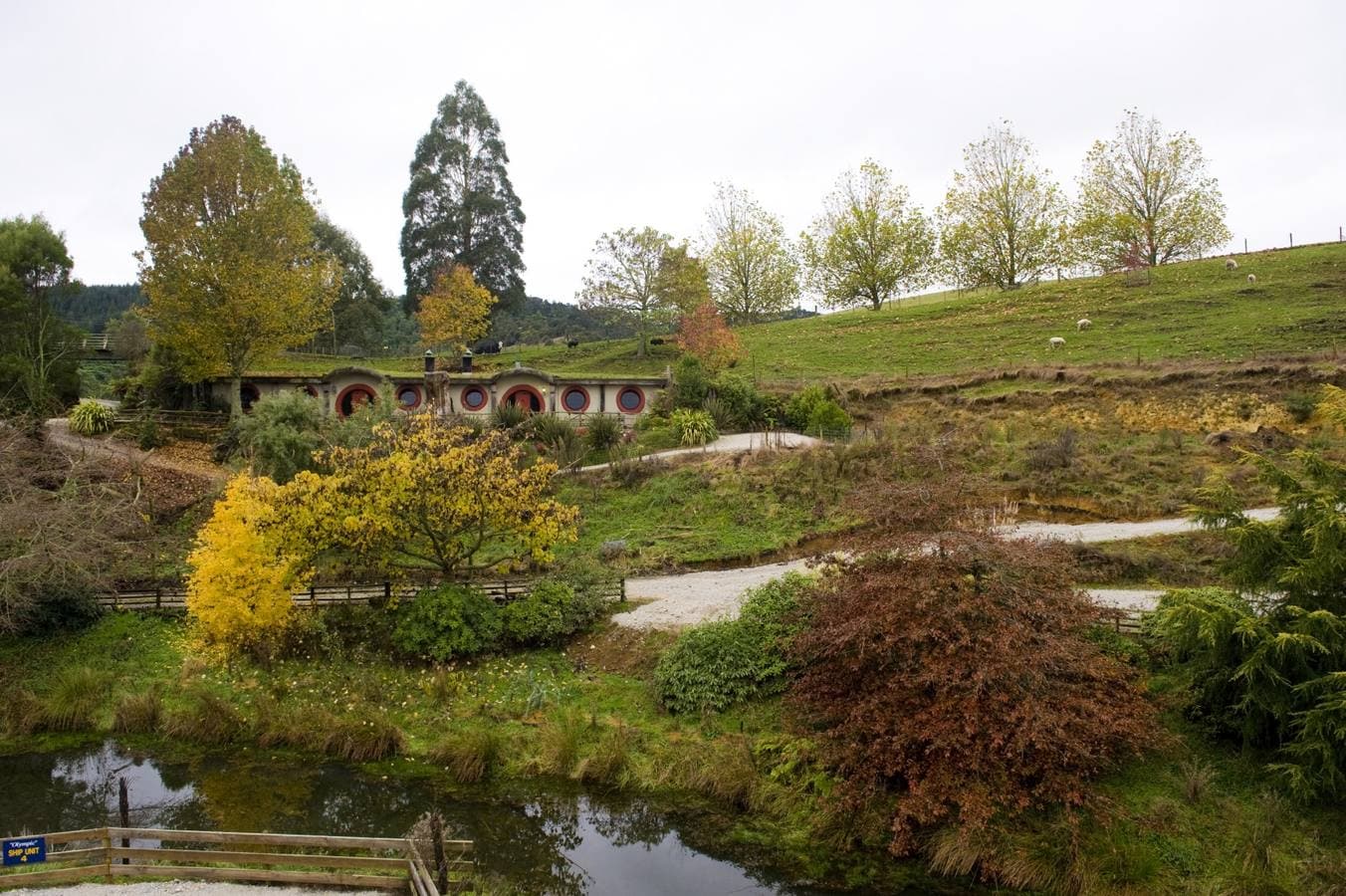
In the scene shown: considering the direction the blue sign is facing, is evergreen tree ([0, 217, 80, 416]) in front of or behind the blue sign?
behind

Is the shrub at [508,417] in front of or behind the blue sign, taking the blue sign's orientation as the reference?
behind

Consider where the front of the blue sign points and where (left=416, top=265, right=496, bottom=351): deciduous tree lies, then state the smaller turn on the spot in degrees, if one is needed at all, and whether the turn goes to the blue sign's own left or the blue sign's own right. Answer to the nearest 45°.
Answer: approximately 135° to the blue sign's own left

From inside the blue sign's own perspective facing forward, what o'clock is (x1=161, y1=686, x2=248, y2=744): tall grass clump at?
The tall grass clump is roughly at 7 o'clock from the blue sign.

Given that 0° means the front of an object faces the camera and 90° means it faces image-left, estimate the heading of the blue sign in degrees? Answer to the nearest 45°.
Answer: approximately 0°

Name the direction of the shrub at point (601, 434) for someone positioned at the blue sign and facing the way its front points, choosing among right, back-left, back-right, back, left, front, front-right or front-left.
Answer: back-left
